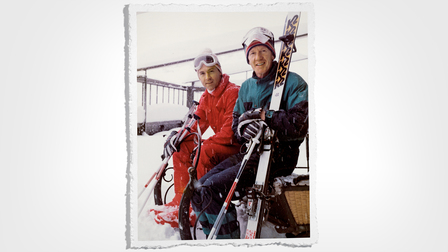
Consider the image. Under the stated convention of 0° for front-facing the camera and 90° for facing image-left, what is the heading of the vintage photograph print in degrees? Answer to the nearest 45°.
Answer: approximately 0°
